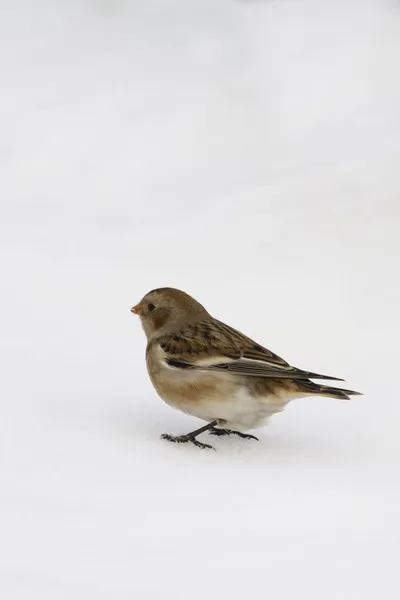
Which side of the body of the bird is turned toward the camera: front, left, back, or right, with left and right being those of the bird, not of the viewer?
left
